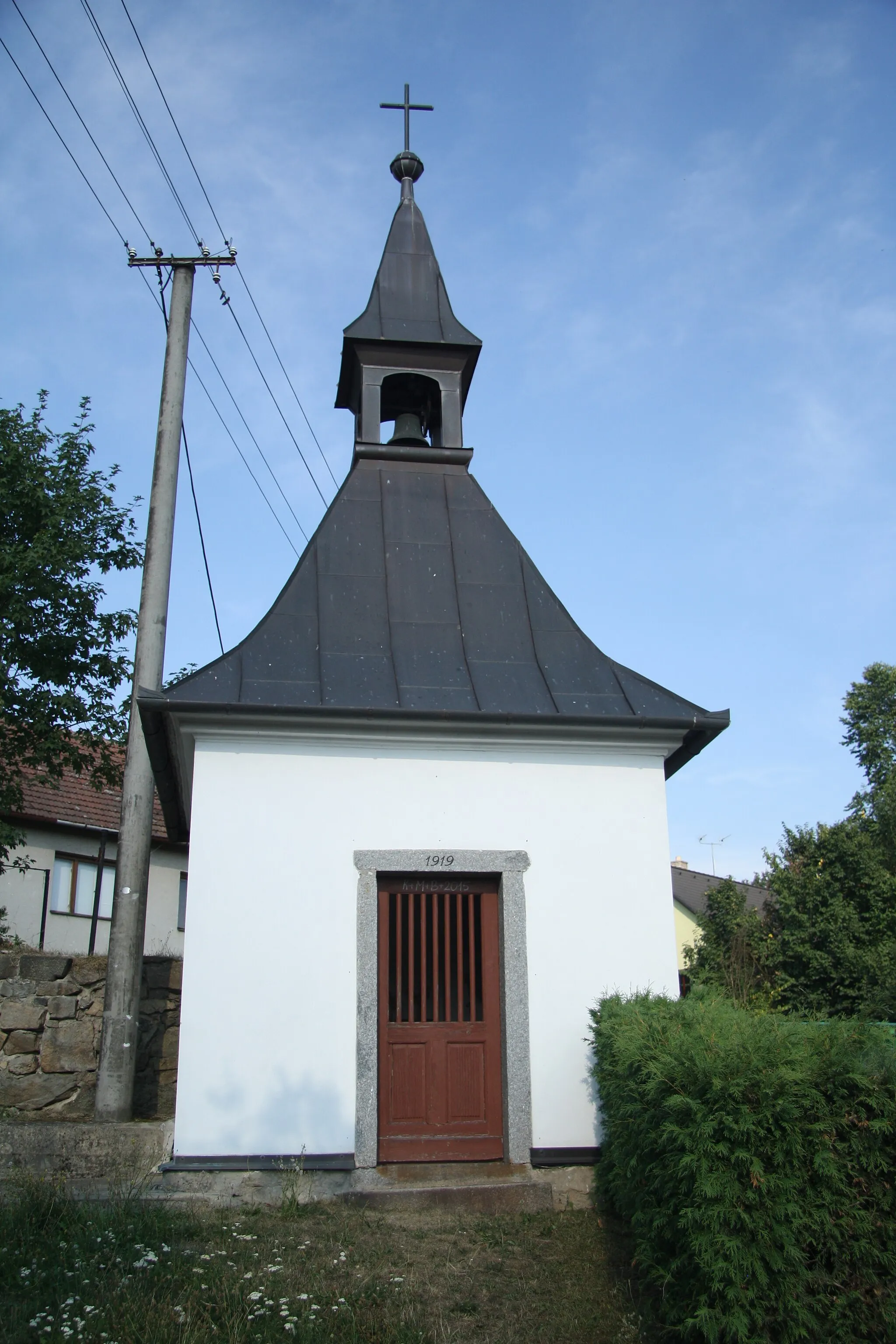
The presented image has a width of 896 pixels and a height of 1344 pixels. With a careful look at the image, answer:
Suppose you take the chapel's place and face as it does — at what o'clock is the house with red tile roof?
The house with red tile roof is roughly at 5 o'clock from the chapel.

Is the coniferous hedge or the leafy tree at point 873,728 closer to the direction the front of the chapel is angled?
the coniferous hedge

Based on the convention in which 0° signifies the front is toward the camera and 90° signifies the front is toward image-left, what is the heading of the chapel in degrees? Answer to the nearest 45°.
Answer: approximately 0°

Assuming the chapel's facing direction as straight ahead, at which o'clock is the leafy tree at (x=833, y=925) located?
The leafy tree is roughly at 7 o'clock from the chapel.

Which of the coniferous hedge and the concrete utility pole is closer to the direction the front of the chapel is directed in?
the coniferous hedge

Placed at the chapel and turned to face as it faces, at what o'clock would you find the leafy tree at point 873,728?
The leafy tree is roughly at 7 o'clock from the chapel.

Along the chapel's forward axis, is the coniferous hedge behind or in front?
in front

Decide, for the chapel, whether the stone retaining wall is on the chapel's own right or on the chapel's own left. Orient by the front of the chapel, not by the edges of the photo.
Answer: on the chapel's own right

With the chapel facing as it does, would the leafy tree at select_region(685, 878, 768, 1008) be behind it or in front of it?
behind

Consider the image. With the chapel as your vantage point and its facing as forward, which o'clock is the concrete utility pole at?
The concrete utility pole is roughly at 4 o'clock from the chapel.

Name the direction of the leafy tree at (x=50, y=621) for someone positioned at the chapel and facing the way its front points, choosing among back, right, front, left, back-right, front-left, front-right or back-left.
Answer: back-right
